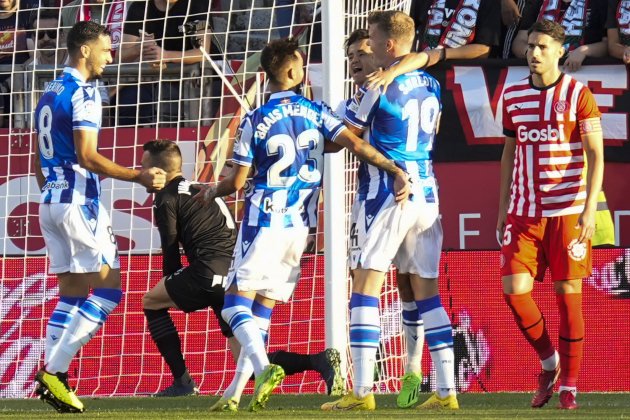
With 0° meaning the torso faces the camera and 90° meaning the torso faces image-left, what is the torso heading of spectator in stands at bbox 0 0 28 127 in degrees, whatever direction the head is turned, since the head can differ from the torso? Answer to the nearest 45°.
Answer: approximately 0°

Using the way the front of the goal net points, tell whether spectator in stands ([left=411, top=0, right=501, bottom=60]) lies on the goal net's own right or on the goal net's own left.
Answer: on the goal net's own left

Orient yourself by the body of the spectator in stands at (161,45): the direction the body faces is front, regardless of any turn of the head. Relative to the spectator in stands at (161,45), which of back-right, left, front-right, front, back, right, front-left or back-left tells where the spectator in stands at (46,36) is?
back-right

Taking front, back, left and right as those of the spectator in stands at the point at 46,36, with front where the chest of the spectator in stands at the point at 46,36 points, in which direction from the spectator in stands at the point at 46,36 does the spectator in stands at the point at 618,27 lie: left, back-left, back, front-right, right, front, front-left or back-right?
front-left

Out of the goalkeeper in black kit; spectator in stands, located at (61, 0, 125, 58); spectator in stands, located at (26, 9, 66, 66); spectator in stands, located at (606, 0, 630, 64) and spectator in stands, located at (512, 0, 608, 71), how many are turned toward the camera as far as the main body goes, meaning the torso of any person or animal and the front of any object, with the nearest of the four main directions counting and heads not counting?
4

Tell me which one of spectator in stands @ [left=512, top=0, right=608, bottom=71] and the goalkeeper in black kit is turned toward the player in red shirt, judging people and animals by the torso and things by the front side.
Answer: the spectator in stands

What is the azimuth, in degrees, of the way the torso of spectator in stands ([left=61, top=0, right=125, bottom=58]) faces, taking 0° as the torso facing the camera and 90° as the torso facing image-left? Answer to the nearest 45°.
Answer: approximately 0°

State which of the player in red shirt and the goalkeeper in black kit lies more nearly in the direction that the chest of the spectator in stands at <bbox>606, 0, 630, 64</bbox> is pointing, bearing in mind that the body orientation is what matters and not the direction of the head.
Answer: the player in red shirt

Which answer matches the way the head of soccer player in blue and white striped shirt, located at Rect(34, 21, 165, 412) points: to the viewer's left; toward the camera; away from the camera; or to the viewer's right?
to the viewer's right
